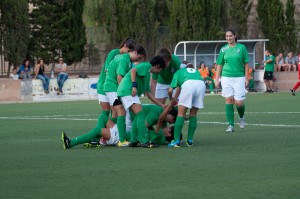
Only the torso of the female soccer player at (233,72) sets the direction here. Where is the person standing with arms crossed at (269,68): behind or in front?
behind

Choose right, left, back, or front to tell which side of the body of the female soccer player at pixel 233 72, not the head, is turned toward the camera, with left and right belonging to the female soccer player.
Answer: front

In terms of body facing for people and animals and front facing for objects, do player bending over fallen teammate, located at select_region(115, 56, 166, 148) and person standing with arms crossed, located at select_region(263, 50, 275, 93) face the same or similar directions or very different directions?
very different directions

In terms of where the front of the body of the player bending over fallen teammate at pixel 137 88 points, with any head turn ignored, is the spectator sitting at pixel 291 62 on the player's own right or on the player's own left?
on the player's own left

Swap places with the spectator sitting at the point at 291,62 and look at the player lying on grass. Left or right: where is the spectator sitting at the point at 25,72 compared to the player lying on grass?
right

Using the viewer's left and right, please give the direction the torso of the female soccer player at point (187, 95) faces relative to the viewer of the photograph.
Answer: facing away from the viewer and to the left of the viewer

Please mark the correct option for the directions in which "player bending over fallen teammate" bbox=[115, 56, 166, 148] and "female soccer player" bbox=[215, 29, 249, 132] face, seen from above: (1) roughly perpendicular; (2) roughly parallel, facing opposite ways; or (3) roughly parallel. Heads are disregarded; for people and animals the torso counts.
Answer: roughly perpendicular

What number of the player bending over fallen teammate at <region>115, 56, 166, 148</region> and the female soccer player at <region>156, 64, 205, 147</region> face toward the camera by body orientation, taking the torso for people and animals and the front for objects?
0
